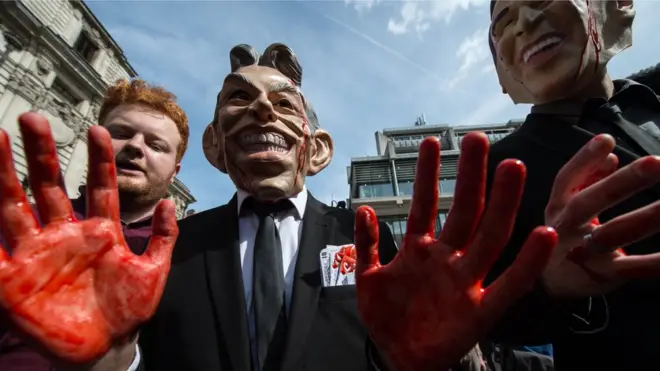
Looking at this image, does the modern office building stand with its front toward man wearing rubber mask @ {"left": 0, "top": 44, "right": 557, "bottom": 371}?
yes

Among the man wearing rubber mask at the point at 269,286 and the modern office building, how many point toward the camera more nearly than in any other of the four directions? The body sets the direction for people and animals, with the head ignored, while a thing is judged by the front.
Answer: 2

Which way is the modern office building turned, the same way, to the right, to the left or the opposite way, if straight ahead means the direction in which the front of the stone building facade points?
to the right

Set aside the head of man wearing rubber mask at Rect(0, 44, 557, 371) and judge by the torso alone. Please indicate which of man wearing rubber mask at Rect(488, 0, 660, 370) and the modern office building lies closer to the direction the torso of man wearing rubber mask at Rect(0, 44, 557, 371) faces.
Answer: the man wearing rubber mask

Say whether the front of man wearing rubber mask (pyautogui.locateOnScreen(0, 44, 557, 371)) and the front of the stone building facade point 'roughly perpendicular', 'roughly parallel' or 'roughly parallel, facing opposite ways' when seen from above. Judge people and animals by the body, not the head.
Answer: roughly perpendicular

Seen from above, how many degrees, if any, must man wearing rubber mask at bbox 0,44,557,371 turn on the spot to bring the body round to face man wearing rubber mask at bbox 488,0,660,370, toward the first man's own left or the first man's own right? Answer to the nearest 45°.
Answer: approximately 90° to the first man's own left

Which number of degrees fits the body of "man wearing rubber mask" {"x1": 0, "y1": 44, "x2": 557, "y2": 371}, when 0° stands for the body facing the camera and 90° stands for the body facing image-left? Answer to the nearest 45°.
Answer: approximately 0°
